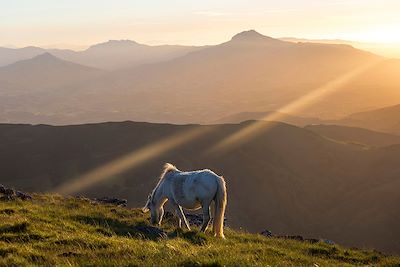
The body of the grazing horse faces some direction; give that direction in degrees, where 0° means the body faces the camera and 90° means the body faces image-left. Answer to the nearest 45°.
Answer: approximately 90°
